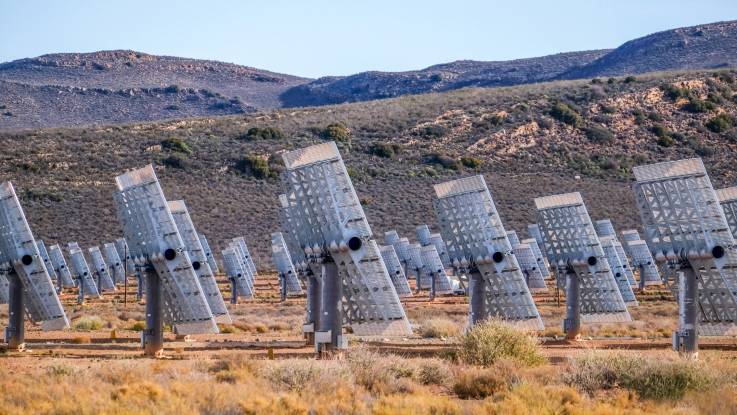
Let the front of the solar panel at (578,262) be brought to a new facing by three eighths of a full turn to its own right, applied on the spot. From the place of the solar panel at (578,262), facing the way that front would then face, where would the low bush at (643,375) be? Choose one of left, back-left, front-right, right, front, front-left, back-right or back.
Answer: front

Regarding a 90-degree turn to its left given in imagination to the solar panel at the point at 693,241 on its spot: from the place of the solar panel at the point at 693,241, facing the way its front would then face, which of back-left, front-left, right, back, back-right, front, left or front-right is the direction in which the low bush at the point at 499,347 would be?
left

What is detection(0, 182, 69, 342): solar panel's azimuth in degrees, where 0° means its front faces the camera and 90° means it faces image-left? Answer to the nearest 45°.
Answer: approximately 225°

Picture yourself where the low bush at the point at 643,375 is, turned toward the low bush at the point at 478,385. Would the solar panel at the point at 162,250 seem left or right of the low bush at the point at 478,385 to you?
right

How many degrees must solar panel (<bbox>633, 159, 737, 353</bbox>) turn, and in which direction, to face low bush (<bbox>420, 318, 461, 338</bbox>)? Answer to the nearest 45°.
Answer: approximately 90° to its left

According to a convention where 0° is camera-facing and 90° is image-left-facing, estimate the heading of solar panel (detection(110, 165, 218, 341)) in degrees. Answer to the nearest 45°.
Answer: approximately 225°
